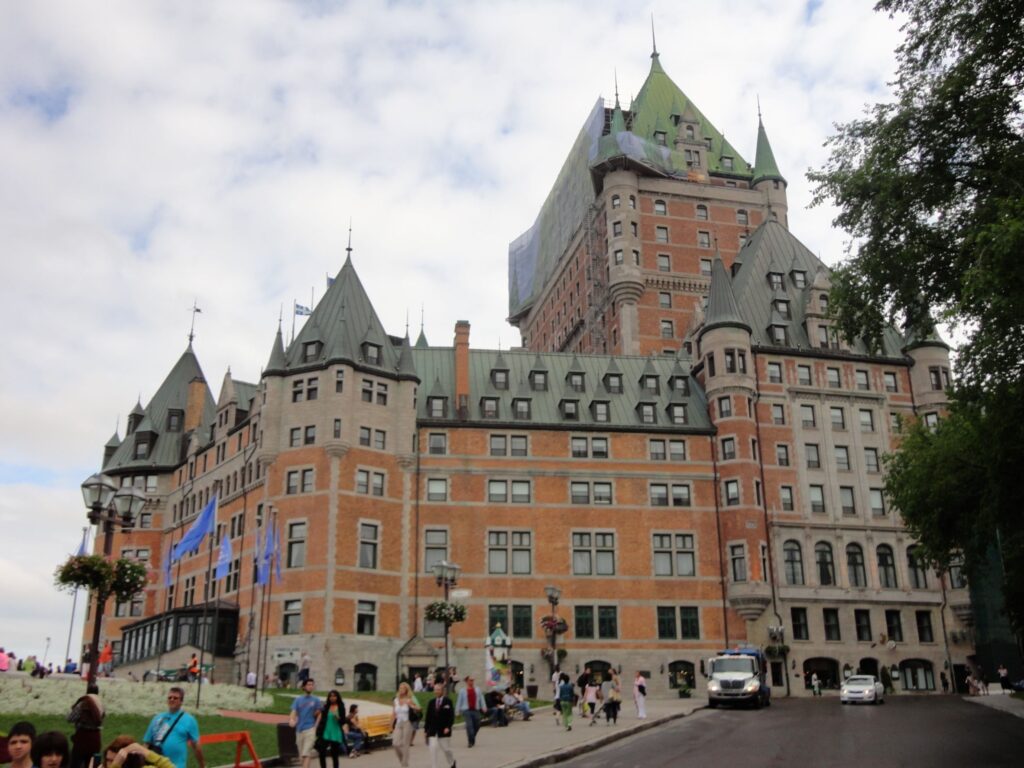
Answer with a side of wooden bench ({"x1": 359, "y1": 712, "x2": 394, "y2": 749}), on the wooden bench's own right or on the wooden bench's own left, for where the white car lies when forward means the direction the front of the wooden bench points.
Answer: on the wooden bench's own left

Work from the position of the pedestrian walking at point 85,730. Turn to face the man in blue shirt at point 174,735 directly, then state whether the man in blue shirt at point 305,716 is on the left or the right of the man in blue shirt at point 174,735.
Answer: left

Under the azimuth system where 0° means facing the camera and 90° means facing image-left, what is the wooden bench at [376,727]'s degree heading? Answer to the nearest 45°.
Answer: approximately 315°

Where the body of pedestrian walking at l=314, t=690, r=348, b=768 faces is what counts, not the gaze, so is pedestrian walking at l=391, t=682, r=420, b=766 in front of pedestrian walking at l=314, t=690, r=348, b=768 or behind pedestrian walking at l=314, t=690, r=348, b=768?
behind

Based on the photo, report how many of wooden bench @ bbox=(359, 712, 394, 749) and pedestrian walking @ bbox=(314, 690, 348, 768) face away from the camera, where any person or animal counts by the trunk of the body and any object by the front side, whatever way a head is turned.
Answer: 0

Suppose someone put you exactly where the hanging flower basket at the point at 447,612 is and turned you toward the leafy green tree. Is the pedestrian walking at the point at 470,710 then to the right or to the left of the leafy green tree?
right

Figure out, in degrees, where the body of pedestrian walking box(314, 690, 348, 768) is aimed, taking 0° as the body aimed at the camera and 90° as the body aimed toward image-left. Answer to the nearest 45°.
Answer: approximately 0°

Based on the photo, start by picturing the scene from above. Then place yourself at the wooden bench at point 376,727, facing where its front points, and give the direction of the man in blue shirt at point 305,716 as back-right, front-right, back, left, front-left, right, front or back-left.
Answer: front-right

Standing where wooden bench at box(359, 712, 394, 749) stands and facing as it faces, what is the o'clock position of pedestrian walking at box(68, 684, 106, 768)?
The pedestrian walking is roughly at 2 o'clock from the wooden bench.

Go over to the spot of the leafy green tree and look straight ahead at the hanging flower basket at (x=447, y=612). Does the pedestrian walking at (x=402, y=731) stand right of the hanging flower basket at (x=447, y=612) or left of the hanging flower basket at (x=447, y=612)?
left
